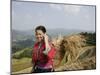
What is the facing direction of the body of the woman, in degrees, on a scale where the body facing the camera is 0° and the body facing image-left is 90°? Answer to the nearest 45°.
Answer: approximately 45°
